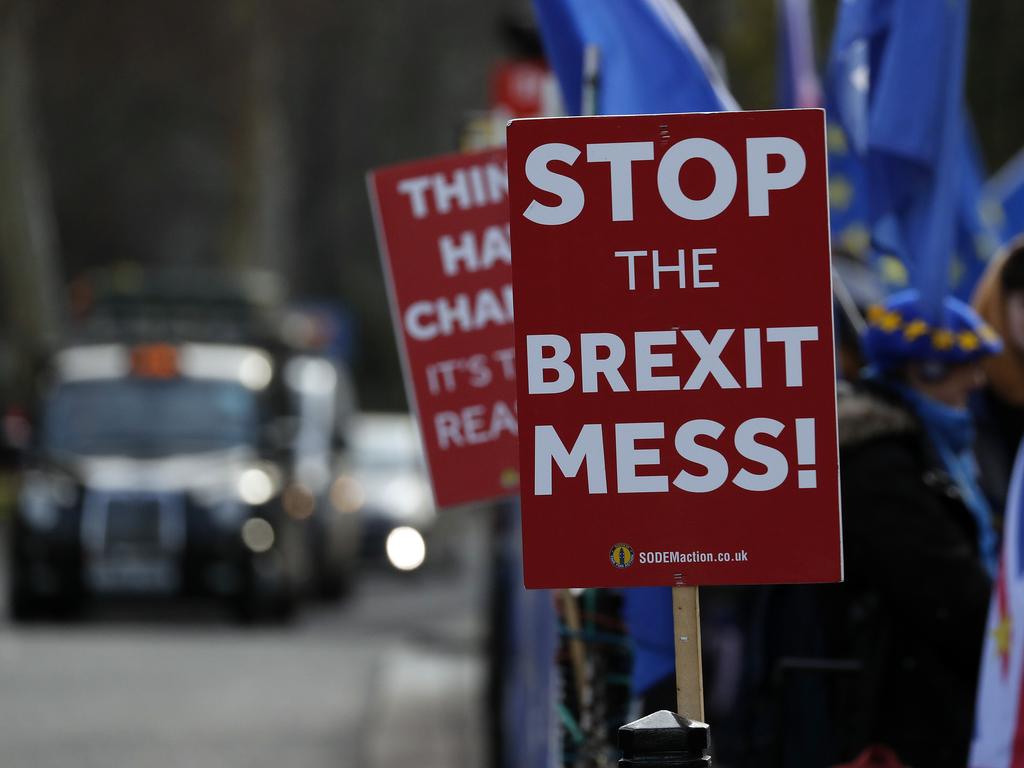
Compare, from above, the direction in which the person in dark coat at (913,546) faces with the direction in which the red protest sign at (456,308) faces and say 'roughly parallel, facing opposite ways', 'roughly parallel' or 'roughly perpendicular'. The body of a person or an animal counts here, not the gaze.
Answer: roughly perpendicular

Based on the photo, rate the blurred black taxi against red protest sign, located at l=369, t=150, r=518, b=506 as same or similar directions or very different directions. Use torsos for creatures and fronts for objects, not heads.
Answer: same or similar directions

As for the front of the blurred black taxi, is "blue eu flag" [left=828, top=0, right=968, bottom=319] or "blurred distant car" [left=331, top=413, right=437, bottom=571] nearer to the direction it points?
the blue eu flag

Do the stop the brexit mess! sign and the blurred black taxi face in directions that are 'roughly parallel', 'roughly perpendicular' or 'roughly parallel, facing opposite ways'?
roughly parallel

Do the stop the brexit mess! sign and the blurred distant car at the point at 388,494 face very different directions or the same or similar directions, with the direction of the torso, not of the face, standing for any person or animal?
same or similar directions

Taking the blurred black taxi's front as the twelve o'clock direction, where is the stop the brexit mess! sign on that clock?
The stop the brexit mess! sign is roughly at 12 o'clock from the blurred black taxi.

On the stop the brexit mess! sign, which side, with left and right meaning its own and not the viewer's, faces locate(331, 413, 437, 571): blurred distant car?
back

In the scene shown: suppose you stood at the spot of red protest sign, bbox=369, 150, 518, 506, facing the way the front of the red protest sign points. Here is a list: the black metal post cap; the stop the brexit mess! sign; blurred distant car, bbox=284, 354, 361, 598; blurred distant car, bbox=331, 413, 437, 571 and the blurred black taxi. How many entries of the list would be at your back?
3

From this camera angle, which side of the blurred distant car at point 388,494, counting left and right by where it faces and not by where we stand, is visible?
front

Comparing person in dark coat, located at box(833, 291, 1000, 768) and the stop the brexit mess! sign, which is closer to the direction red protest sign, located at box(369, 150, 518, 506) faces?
the stop the brexit mess! sign

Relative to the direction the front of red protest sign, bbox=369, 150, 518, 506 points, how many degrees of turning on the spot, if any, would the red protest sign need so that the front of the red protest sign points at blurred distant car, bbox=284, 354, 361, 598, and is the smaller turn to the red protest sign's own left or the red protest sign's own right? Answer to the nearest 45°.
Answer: approximately 180°

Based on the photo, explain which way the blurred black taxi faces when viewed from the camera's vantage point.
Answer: facing the viewer

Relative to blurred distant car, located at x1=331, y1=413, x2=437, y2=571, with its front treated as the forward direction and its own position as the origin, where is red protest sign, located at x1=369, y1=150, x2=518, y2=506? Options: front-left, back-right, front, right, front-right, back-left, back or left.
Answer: front
